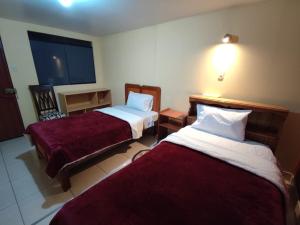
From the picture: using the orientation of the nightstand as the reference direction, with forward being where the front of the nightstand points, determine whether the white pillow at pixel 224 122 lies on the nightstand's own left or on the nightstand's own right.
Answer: on the nightstand's own left

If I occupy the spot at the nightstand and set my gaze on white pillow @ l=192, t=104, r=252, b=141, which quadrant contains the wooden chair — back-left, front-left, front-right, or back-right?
back-right

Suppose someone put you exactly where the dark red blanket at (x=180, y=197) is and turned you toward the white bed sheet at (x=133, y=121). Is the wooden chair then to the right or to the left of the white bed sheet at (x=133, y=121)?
left

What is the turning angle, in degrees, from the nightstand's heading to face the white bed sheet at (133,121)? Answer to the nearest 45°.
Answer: approximately 45° to its right

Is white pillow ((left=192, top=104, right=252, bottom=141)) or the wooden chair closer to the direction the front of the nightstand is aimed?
the wooden chair

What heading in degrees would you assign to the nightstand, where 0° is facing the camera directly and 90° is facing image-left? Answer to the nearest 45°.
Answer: approximately 45°

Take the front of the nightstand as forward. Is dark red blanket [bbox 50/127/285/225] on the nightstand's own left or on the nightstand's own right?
on the nightstand's own left

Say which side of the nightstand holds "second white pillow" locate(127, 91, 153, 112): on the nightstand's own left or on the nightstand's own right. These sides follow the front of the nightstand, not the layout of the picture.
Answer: on the nightstand's own right

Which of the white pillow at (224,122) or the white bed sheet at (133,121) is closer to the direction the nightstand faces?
the white bed sheet
